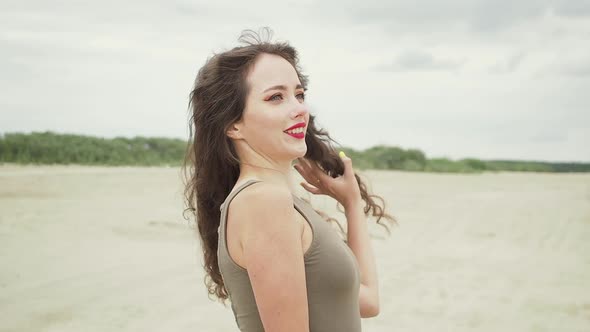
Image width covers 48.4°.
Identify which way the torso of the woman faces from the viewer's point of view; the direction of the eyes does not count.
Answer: to the viewer's right

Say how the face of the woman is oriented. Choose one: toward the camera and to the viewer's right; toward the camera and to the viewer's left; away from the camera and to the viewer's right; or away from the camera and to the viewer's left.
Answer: toward the camera and to the viewer's right
